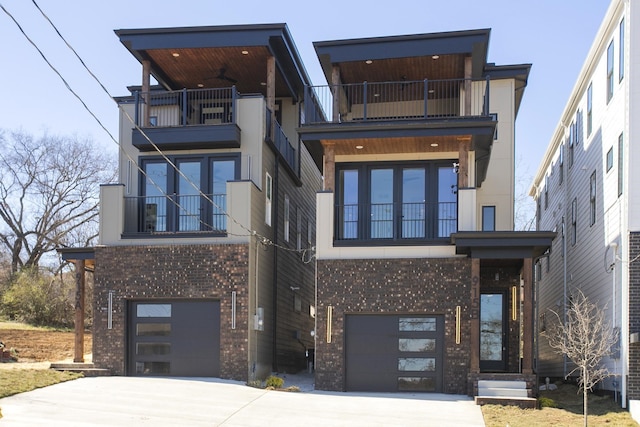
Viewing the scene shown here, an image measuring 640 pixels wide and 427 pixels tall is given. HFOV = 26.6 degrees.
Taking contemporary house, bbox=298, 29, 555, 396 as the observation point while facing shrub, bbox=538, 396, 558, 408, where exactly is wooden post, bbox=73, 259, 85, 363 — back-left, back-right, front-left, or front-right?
back-right

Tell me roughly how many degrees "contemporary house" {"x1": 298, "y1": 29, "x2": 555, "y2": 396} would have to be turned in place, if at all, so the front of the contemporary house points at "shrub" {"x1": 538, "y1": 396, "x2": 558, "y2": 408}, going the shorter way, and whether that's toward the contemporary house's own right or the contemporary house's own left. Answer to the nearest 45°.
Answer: approximately 45° to the contemporary house's own left

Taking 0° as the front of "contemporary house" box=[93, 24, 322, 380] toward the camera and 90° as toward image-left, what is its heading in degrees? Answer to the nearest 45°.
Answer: approximately 0°

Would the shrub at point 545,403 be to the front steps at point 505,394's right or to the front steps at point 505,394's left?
on its left

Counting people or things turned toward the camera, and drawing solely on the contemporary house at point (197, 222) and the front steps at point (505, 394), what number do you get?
2

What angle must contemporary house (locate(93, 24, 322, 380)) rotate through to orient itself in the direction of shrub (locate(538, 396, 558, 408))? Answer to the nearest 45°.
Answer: approximately 45° to its left

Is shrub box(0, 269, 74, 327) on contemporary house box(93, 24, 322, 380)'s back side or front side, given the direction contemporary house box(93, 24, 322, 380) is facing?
on the back side

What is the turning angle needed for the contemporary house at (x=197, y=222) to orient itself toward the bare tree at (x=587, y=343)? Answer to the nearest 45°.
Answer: approximately 45° to its left
